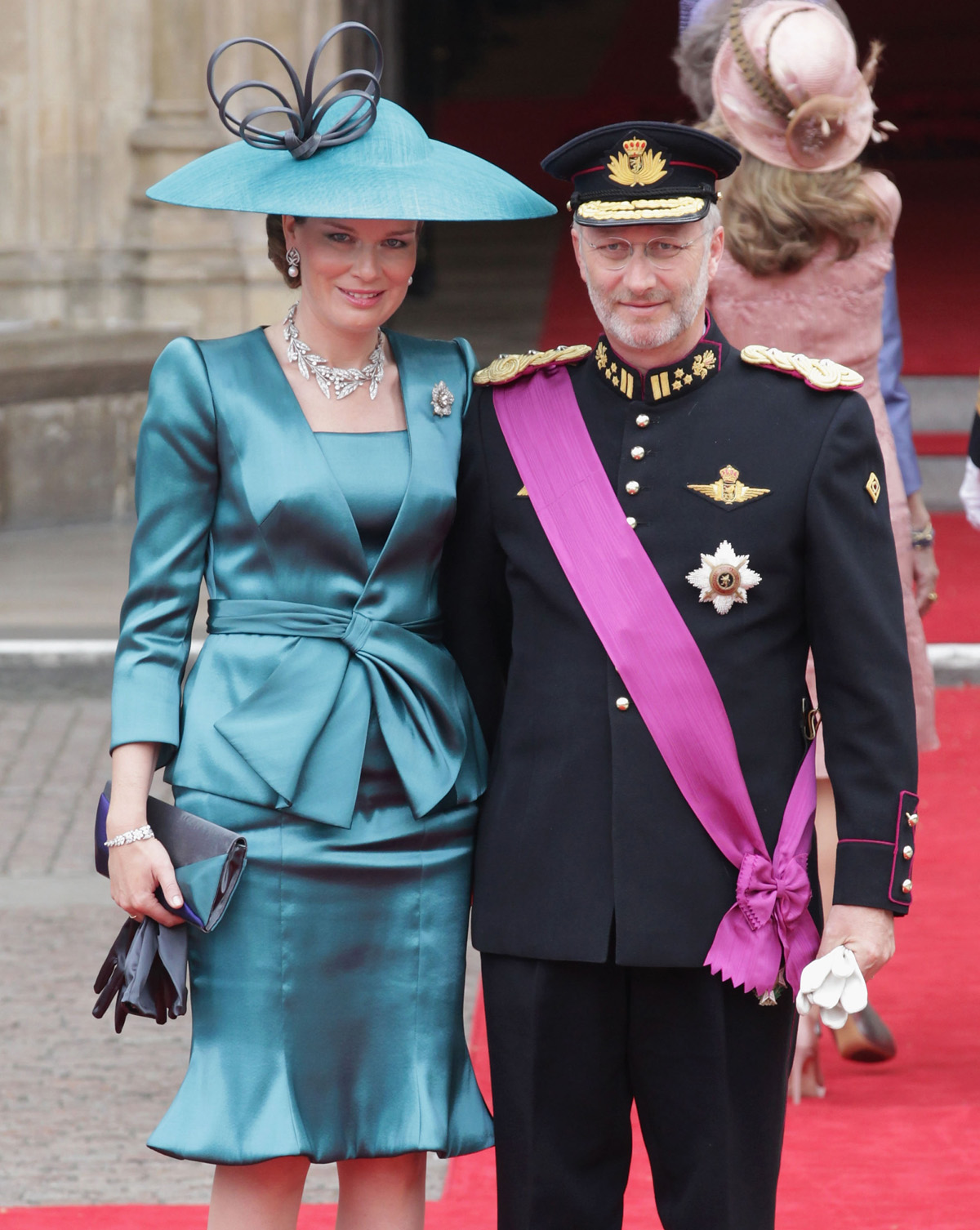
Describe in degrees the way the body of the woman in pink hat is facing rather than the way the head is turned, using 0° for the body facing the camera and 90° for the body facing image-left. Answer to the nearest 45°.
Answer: approximately 180°

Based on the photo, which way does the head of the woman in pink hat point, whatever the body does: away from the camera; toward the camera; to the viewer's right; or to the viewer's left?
away from the camera
